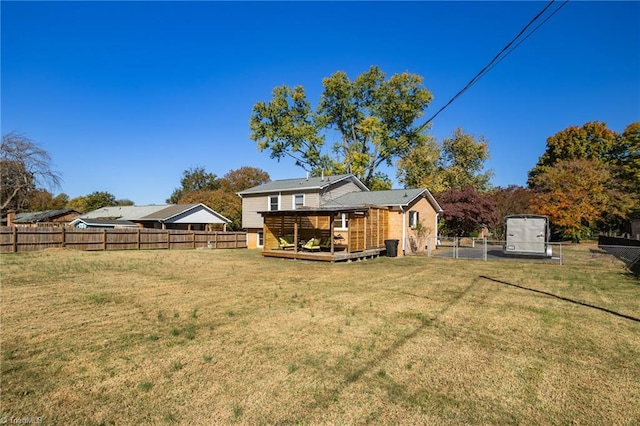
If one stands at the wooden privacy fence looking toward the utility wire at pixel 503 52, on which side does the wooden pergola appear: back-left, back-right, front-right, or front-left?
front-left

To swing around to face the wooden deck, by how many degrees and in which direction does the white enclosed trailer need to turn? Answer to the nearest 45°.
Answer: approximately 135° to its left

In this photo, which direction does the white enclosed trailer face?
away from the camera

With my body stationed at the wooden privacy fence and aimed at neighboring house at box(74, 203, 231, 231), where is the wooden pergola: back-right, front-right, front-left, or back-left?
back-right

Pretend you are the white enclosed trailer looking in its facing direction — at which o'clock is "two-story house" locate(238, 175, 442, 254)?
The two-story house is roughly at 9 o'clock from the white enclosed trailer.

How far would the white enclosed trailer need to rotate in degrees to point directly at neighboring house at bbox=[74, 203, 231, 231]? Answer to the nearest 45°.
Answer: approximately 90° to its left

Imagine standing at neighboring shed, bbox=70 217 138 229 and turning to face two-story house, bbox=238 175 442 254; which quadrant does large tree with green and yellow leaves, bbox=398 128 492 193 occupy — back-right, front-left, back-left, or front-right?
front-left

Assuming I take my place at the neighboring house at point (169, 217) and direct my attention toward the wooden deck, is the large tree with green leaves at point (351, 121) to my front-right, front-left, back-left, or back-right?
front-left

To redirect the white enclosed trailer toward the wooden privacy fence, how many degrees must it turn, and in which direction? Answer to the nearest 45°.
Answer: approximately 90° to its left

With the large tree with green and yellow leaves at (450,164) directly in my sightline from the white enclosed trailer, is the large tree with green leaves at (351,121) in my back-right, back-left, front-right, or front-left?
front-left

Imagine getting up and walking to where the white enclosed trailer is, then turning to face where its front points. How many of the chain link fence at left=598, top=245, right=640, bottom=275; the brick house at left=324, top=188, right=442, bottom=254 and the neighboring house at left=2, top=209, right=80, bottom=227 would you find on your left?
2

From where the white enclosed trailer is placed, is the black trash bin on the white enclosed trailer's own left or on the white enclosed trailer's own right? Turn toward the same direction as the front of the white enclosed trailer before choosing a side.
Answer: on the white enclosed trailer's own left

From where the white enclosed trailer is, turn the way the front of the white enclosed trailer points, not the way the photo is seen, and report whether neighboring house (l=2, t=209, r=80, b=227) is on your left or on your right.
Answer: on your left

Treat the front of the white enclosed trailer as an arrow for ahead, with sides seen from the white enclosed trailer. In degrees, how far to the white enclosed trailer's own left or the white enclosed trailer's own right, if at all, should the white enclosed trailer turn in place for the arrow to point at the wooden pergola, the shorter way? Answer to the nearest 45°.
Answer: approximately 135° to the white enclosed trailer's own left

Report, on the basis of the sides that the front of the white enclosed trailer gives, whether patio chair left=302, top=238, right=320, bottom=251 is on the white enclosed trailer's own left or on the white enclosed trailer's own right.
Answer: on the white enclosed trailer's own left

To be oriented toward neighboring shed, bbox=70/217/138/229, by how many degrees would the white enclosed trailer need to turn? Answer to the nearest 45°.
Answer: approximately 90° to its left

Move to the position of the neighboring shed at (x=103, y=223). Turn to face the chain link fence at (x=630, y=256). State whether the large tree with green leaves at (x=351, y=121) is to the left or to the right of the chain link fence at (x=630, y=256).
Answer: left
